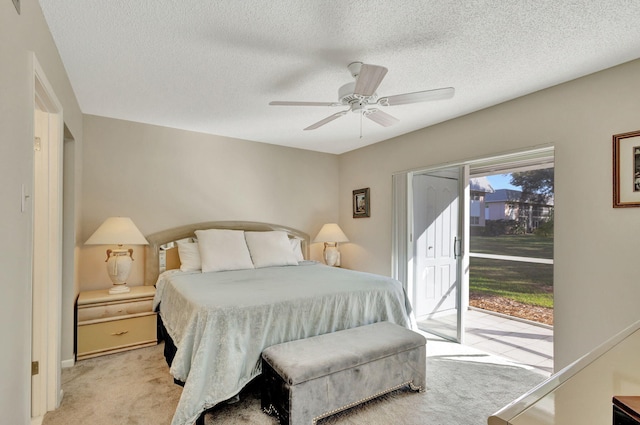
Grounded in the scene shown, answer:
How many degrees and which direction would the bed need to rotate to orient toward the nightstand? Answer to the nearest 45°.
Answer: approximately 180°

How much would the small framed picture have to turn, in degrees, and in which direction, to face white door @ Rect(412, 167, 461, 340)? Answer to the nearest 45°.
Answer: approximately 90° to its left

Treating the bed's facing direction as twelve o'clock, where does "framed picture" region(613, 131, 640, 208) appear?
The framed picture is roughly at 11 o'clock from the bed.

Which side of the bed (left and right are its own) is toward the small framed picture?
left

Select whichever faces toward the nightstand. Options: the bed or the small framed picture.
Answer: the small framed picture

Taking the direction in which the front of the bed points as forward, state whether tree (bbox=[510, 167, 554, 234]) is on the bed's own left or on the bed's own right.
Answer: on the bed's own left

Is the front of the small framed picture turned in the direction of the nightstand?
yes

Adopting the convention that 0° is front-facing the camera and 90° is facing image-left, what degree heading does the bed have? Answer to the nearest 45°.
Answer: approximately 315°

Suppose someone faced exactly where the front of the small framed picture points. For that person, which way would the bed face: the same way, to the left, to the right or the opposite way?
to the left

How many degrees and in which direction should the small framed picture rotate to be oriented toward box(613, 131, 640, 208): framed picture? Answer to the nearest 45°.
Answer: approximately 90° to its left

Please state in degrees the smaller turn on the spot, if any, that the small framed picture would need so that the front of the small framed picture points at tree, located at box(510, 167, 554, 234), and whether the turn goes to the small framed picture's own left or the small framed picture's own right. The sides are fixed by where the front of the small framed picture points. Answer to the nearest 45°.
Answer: approximately 135° to the small framed picture's own left
